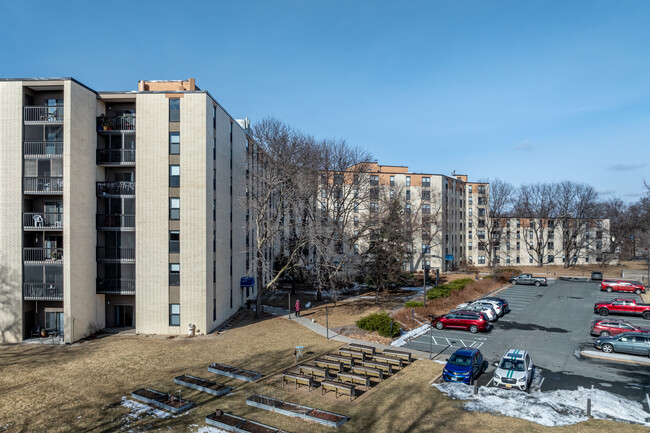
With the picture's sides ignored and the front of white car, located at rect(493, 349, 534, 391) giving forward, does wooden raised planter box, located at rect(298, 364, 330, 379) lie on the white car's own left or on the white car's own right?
on the white car's own right

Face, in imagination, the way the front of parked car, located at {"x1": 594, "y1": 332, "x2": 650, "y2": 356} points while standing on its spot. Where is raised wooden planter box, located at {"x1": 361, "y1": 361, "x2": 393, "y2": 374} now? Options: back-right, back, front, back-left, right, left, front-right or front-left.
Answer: front-left

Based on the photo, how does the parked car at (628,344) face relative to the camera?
to the viewer's left

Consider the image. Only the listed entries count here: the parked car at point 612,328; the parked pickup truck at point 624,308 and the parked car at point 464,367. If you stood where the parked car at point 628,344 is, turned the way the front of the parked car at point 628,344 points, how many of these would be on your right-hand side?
2

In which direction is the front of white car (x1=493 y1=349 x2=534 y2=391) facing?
toward the camera

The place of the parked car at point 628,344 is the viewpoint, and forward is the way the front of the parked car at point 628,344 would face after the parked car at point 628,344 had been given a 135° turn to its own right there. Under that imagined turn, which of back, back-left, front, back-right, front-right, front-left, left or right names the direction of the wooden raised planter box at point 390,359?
back

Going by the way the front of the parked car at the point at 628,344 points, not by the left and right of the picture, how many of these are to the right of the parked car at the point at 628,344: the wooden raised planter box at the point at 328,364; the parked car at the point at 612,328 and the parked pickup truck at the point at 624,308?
2

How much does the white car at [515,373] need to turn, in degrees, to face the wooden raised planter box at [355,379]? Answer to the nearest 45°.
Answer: approximately 90° to its right

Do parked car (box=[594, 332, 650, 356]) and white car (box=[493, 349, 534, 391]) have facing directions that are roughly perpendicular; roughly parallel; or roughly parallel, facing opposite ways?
roughly perpendicular

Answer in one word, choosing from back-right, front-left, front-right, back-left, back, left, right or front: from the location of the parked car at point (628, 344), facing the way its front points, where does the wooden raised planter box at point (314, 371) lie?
front-left

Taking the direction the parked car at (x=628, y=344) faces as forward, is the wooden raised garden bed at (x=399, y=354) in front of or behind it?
in front

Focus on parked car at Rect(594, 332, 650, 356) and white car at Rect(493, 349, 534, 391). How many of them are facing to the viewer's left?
1

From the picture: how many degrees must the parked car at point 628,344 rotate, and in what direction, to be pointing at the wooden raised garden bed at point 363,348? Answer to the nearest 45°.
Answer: approximately 45° to its left

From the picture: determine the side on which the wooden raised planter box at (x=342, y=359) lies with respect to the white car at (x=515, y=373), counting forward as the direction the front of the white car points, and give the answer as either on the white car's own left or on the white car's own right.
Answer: on the white car's own right
